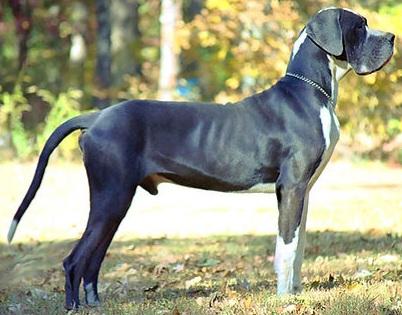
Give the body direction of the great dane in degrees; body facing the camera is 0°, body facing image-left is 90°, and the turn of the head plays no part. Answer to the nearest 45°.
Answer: approximately 270°

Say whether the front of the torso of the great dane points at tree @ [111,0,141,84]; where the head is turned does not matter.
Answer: no

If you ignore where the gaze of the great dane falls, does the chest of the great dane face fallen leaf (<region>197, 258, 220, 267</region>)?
no
